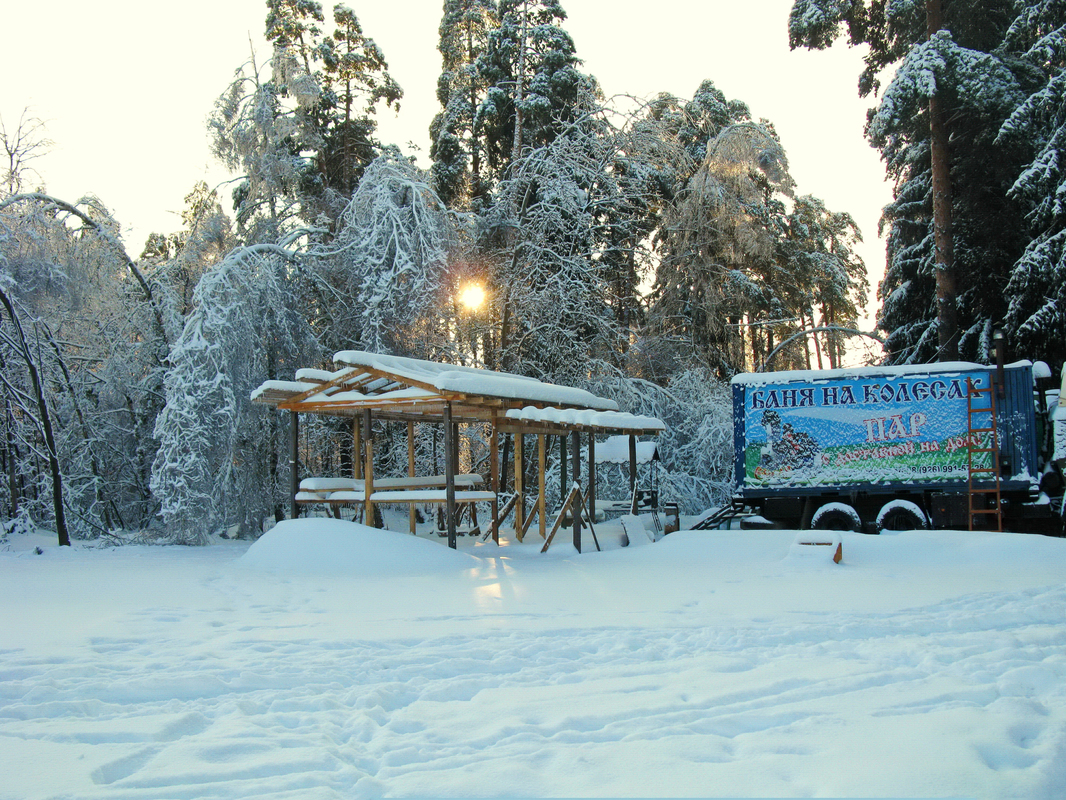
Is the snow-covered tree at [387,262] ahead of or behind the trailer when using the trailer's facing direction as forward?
behind

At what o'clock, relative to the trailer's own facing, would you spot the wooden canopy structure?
The wooden canopy structure is roughly at 5 o'clock from the trailer.

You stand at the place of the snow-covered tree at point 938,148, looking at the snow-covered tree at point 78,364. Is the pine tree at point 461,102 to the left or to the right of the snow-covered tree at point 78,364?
right

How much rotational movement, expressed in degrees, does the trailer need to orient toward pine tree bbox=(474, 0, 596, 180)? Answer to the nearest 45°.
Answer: approximately 135° to its left

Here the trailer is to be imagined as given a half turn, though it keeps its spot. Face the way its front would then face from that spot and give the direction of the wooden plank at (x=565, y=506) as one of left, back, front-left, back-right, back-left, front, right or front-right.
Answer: front-left

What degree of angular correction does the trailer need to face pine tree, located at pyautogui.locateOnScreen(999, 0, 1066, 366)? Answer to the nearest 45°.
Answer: approximately 45° to its left

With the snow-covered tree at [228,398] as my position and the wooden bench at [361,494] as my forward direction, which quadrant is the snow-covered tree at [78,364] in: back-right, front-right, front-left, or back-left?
back-right

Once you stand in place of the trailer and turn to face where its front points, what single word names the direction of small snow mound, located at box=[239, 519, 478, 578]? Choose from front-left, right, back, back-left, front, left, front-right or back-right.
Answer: back-right

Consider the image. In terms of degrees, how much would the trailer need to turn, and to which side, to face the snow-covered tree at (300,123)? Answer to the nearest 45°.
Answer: approximately 180°

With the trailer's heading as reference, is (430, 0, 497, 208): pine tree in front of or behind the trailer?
behind

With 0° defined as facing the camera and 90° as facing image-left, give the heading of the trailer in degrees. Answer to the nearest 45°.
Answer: approximately 270°

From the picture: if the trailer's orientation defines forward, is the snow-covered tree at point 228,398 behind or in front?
behind
